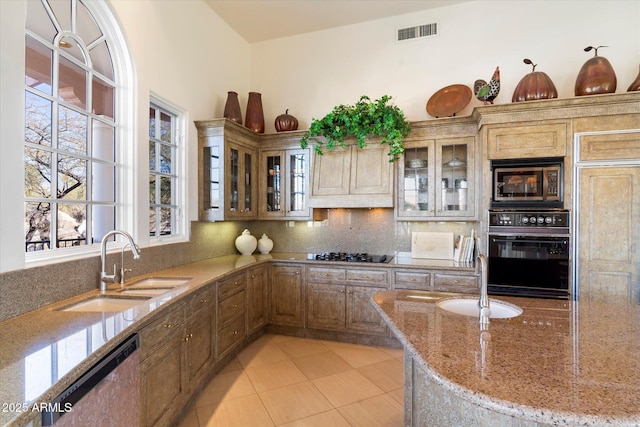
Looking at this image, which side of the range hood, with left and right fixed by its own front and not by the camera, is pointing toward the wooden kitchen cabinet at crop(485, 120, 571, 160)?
left

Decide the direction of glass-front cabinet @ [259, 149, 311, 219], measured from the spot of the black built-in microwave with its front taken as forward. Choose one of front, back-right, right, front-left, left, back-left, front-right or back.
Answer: right

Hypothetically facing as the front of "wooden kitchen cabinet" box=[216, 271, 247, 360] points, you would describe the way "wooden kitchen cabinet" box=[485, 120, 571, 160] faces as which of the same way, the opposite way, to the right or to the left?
to the right

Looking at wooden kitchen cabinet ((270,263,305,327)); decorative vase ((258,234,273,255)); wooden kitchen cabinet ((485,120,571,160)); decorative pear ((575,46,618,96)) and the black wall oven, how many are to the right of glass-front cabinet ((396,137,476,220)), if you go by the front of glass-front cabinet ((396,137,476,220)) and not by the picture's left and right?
2

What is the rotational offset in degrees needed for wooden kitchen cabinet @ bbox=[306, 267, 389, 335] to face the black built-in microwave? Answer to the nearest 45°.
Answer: approximately 90° to its left

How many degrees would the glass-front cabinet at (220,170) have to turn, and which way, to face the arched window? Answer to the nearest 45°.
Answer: approximately 90° to its right

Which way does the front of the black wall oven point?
toward the camera

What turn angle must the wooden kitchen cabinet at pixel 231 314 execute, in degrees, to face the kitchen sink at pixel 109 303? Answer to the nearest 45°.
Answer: approximately 90° to its right

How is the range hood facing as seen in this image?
toward the camera

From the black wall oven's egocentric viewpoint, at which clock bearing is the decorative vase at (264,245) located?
The decorative vase is roughly at 3 o'clock from the black wall oven.

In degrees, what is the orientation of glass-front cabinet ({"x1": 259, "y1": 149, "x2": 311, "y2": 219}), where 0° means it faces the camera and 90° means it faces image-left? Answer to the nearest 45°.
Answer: approximately 0°

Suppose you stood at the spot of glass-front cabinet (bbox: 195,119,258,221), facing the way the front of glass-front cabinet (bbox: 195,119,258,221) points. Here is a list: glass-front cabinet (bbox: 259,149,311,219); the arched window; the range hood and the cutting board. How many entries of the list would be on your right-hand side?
1

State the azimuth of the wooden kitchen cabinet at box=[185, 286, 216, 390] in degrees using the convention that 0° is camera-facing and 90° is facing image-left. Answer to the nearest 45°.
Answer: approximately 315°

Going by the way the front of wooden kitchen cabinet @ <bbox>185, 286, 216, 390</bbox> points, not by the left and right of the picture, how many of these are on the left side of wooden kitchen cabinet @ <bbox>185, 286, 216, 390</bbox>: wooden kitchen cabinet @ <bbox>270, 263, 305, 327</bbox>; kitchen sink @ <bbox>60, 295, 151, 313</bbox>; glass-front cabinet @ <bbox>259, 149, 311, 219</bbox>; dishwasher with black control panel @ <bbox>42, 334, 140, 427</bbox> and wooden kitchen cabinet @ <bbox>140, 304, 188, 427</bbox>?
2

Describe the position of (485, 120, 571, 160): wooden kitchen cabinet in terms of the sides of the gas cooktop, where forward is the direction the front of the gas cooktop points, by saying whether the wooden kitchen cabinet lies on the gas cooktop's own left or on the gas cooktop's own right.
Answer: on the gas cooktop's own left

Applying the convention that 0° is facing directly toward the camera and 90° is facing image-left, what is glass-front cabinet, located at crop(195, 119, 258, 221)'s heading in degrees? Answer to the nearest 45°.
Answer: approximately 315°
